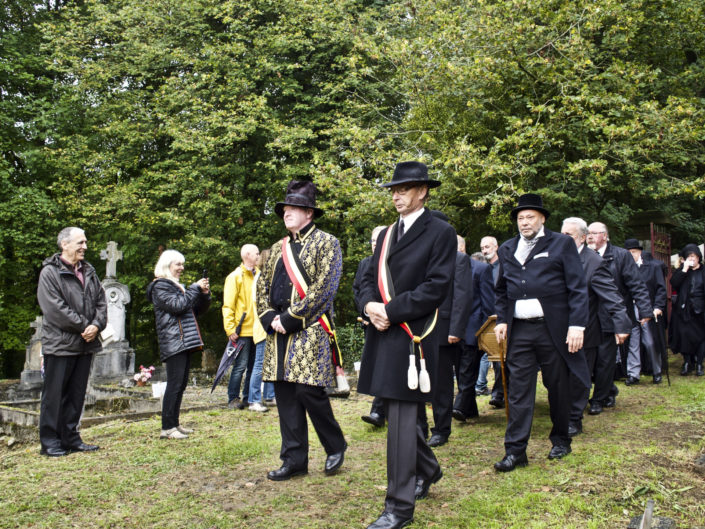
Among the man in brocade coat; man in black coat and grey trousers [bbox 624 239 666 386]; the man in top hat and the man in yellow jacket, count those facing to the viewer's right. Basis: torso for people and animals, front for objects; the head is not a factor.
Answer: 1

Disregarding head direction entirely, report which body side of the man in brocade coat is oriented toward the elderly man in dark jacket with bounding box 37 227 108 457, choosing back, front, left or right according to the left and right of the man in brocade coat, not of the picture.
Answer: right

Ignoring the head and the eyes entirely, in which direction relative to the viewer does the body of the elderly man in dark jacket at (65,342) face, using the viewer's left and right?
facing the viewer and to the right of the viewer

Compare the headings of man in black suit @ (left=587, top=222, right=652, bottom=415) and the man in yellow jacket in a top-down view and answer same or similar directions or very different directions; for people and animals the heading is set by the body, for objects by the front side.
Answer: very different directions

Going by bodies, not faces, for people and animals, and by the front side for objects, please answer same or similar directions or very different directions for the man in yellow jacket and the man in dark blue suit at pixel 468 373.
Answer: very different directions

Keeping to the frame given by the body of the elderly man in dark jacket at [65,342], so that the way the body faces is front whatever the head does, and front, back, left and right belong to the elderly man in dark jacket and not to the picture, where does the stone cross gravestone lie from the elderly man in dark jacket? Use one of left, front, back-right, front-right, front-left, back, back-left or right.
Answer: back-left

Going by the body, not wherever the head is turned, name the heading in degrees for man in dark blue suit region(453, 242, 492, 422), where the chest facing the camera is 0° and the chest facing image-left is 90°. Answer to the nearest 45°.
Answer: approximately 45°

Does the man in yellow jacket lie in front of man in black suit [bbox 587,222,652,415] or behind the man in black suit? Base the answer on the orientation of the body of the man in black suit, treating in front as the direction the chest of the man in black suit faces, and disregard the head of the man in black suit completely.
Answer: in front

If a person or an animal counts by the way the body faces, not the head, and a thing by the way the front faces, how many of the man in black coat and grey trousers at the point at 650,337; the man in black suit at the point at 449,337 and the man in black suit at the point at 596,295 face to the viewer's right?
0

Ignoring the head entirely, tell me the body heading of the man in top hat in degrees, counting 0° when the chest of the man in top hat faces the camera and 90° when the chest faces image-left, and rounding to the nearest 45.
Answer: approximately 45°

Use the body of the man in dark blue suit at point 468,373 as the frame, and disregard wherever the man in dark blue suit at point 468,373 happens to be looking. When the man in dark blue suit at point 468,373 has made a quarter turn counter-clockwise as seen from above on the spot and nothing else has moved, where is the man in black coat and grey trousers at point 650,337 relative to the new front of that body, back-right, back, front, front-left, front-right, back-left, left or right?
left

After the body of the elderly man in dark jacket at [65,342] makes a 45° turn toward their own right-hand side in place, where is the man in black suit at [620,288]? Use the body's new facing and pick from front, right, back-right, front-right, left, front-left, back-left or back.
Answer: left

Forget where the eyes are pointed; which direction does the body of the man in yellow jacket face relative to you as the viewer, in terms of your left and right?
facing to the right of the viewer
